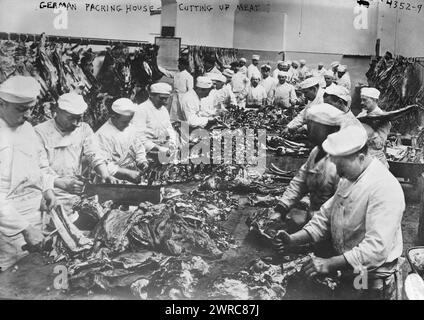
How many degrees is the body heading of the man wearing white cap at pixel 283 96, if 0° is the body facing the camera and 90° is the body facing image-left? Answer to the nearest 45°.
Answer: approximately 0°

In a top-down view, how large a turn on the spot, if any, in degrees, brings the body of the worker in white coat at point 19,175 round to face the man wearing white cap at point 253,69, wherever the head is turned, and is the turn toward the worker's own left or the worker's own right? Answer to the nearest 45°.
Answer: approximately 45° to the worker's own left

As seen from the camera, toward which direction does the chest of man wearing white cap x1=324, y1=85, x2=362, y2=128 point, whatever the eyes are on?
to the viewer's left

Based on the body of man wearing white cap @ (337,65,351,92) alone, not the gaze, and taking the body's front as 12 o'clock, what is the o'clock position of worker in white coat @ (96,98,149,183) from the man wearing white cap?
The worker in white coat is roughly at 1 o'clock from the man wearing white cap.

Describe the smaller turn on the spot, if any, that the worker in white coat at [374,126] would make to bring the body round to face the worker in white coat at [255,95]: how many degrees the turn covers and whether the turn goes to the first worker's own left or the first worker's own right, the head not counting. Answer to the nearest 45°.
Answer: approximately 45° to the first worker's own right

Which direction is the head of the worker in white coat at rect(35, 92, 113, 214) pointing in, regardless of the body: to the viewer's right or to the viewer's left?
to the viewer's right

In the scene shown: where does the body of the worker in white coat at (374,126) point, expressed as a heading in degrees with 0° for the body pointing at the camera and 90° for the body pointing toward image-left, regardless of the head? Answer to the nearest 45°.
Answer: approximately 45°

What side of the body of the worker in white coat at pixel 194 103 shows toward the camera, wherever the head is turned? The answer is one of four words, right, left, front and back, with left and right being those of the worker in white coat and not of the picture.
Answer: right
